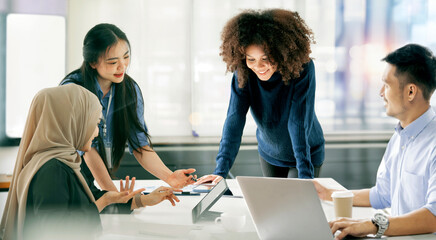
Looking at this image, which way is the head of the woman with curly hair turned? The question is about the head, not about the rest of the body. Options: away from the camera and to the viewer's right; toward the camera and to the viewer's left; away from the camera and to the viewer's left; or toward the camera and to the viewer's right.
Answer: toward the camera and to the viewer's left

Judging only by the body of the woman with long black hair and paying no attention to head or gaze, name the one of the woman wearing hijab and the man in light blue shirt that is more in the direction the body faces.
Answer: the man in light blue shirt

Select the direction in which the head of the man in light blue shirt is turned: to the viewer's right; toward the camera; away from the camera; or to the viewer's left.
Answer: to the viewer's left

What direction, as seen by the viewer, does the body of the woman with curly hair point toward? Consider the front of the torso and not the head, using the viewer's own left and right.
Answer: facing the viewer and to the left of the viewer

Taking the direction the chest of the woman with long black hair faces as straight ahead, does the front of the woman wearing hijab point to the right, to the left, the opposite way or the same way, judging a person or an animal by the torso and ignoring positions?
to the left

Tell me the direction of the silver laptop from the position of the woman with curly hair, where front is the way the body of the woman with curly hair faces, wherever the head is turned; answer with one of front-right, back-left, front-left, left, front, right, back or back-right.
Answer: front-left

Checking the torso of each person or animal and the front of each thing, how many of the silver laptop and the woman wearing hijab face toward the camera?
0

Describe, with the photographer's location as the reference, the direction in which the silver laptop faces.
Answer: facing away from the viewer and to the right of the viewer

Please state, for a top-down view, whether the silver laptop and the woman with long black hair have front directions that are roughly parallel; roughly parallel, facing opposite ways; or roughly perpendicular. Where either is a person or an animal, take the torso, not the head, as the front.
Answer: roughly perpendicular

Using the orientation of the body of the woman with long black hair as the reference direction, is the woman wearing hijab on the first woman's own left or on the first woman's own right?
on the first woman's own right

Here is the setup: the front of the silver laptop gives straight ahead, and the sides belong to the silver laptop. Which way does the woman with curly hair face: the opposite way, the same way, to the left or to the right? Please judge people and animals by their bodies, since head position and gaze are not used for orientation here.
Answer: the opposite way

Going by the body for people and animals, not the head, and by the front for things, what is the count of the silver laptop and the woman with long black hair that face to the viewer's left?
0

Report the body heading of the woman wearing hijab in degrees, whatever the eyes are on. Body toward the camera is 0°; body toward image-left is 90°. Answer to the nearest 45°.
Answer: approximately 225°

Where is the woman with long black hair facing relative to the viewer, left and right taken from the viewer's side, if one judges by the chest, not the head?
facing the viewer and to the right of the viewer

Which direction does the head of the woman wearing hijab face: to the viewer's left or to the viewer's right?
to the viewer's right
